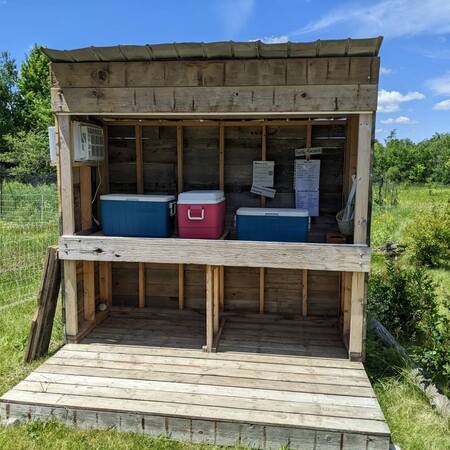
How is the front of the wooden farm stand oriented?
toward the camera

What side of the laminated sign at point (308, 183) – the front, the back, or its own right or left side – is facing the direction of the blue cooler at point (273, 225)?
front

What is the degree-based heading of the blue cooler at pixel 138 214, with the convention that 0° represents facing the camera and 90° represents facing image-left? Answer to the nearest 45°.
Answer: approximately 0°

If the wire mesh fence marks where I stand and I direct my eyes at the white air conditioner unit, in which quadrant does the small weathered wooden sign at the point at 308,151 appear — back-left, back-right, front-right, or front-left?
front-left

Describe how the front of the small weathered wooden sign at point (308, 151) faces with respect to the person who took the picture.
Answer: facing the viewer

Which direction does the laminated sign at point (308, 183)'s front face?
toward the camera

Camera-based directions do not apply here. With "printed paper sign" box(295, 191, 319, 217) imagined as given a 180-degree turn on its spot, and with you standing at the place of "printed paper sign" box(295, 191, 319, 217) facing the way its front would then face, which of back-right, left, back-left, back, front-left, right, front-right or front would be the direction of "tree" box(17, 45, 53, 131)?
front-left

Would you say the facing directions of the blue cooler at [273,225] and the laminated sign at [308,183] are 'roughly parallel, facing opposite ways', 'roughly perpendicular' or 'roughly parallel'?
roughly parallel

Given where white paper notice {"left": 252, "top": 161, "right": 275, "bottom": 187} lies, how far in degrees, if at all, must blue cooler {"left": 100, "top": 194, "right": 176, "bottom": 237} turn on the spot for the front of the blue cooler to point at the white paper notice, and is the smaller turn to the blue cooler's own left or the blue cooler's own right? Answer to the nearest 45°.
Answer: approximately 90° to the blue cooler's own left

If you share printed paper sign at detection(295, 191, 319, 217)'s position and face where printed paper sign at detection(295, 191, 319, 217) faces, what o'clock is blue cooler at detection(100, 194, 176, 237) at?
The blue cooler is roughly at 2 o'clock from the printed paper sign.

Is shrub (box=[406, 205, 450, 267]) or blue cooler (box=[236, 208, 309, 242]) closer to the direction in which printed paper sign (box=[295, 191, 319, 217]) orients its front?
the blue cooler

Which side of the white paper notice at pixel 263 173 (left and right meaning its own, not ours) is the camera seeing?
front

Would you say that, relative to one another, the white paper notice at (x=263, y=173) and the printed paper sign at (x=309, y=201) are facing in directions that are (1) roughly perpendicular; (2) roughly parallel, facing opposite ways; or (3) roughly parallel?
roughly parallel
